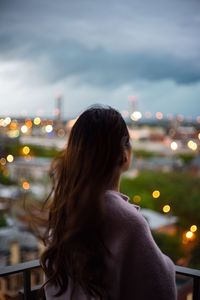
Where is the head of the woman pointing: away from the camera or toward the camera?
away from the camera

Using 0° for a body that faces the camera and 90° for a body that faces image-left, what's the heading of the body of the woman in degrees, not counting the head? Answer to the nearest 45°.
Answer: approximately 225°

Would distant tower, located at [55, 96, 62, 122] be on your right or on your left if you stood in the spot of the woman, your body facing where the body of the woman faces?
on your left
